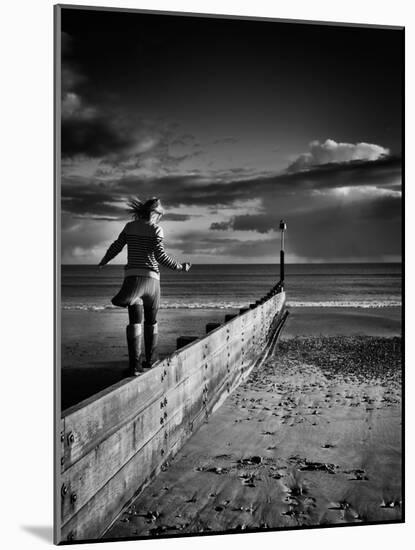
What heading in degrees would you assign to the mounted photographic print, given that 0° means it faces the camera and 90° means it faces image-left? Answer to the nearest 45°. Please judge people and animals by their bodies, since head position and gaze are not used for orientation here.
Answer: approximately 315°
